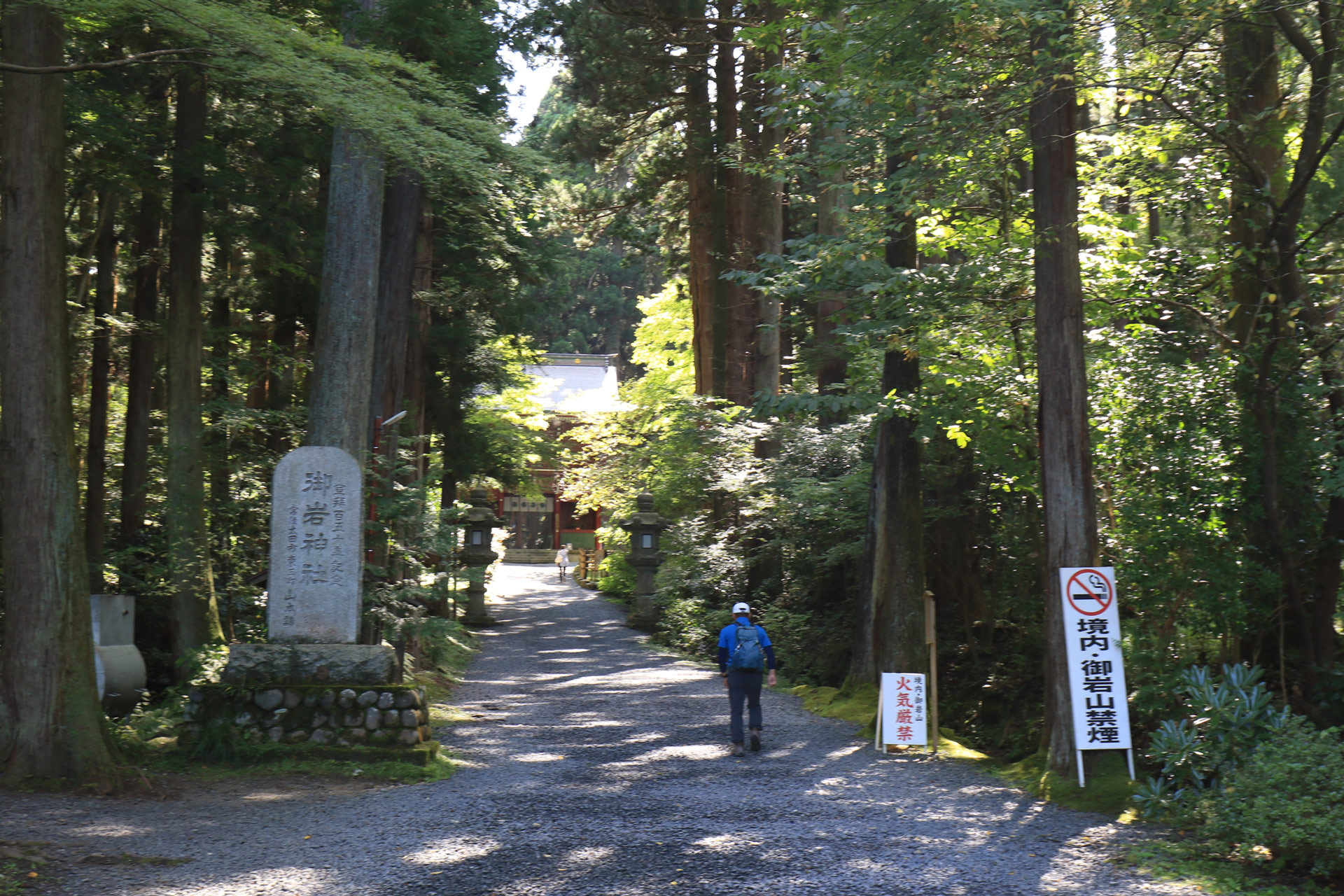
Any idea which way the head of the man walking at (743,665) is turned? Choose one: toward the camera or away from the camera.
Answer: away from the camera

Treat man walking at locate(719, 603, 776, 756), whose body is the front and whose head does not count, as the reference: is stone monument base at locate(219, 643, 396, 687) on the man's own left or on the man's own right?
on the man's own left

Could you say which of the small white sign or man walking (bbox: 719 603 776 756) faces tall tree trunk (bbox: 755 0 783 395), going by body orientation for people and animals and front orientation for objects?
the man walking

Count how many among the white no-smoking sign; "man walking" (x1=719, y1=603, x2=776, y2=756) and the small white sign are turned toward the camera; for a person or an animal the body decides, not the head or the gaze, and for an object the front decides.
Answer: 2

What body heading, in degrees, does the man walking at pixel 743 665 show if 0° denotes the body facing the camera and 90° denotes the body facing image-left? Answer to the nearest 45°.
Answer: approximately 180°

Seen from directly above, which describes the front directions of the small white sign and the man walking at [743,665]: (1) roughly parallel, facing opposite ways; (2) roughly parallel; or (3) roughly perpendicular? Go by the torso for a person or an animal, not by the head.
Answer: roughly parallel, facing opposite ways

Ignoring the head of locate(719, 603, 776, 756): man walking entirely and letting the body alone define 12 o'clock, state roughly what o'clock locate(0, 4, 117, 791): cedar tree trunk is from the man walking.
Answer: The cedar tree trunk is roughly at 8 o'clock from the man walking.

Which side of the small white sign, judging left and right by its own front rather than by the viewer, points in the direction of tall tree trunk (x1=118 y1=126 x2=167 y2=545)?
right

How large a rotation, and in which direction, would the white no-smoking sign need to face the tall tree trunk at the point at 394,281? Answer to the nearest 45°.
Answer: approximately 90° to its right

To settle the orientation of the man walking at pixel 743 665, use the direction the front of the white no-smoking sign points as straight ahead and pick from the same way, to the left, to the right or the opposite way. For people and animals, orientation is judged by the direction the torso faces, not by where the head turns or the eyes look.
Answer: the opposite way

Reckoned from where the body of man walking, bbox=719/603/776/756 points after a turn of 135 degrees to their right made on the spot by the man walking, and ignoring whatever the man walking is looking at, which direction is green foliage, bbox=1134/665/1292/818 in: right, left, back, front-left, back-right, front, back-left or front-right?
front

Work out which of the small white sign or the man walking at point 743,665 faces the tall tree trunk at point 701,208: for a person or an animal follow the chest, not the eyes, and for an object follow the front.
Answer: the man walking

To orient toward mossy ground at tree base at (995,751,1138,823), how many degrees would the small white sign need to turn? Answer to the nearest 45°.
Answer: approximately 45° to its left

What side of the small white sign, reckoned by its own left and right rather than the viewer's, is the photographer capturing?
front

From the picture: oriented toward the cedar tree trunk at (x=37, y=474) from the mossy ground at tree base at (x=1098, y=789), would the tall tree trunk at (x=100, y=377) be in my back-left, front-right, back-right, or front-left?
front-right
